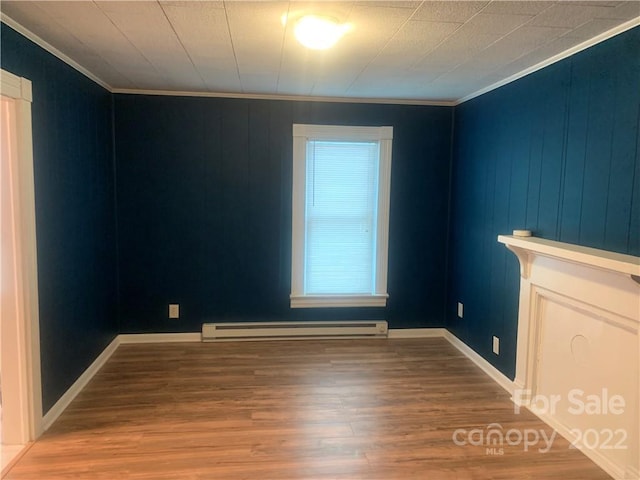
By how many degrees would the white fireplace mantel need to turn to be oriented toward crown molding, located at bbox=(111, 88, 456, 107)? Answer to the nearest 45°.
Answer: approximately 45° to its right

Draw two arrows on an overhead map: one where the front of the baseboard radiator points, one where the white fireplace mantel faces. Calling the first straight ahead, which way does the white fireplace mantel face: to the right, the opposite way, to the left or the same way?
to the right

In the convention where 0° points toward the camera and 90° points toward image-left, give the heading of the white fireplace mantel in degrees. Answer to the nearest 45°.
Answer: approximately 45°

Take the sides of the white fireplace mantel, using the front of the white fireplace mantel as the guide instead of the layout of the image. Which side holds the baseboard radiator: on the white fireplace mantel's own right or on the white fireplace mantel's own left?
on the white fireplace mantel's own right

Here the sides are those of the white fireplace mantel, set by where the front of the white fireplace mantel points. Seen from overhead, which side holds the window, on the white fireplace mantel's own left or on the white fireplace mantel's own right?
on the white fireplace mantel's own right

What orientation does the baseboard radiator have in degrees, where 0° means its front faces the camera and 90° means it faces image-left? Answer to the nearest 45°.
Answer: approximately 0°
